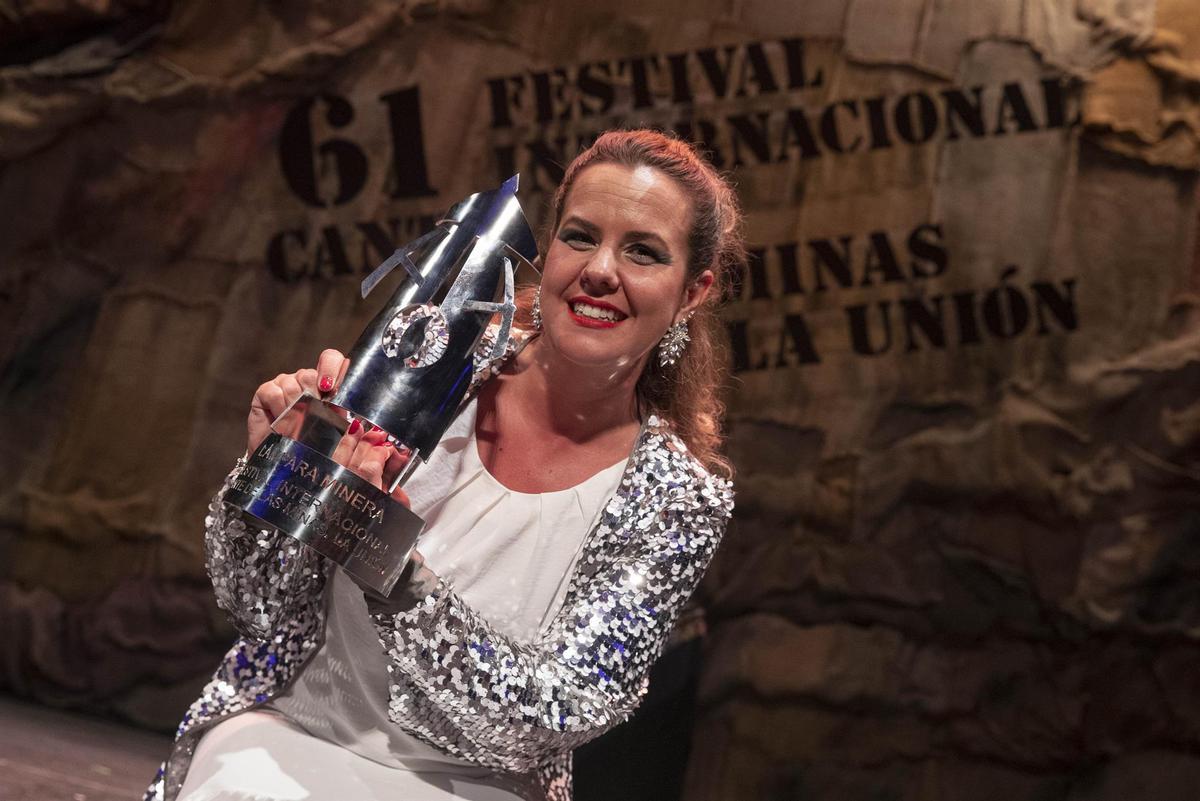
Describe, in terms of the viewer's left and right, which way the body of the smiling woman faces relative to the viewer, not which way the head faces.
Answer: facing the viewer and to the left of the viewer
